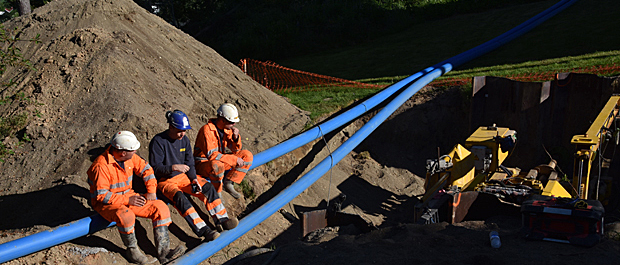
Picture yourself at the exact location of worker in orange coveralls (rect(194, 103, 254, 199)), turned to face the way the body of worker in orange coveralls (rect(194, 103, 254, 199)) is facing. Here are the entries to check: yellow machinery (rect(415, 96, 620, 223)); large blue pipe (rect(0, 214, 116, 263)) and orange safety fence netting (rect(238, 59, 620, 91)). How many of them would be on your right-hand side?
1

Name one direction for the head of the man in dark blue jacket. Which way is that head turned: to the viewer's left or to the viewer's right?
to the viewer's right

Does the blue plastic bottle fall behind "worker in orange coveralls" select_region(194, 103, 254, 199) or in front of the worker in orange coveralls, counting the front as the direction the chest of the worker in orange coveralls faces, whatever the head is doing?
in front

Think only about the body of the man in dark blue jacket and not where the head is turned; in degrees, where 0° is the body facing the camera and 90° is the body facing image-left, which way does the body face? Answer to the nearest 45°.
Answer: approximately 315°

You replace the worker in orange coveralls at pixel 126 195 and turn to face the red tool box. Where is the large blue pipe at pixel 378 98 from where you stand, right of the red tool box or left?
left

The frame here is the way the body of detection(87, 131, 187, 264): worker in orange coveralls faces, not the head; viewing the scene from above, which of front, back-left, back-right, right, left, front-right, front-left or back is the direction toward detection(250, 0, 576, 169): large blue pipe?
left

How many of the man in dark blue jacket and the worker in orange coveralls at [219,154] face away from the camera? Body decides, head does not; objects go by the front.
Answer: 0

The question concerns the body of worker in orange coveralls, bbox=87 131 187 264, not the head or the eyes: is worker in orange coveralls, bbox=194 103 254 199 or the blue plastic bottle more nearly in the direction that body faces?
the blue plastic bottle

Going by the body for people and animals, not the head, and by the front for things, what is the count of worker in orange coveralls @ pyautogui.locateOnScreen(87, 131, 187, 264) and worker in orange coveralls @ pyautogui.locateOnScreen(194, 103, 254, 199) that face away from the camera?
0

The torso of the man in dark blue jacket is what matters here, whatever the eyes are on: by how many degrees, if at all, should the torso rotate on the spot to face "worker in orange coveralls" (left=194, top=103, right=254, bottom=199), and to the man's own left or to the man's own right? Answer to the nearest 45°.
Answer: approximately 90° to the man's own left

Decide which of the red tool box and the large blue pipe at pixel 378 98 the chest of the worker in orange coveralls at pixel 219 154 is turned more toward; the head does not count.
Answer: the red tool box
